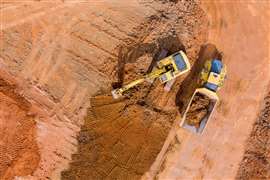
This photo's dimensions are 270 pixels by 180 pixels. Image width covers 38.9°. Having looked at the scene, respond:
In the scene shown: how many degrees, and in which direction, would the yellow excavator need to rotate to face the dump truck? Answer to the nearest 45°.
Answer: approximately 135° to its left

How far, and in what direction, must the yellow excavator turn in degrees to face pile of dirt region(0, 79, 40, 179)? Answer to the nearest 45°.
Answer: approximately 45° to its right

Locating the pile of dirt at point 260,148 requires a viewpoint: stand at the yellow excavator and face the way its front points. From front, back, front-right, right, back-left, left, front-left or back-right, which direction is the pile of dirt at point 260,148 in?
back-left

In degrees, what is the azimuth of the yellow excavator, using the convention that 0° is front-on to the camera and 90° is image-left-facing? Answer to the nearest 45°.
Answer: approximately 45°
